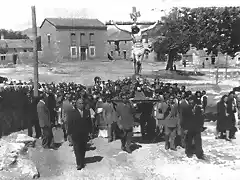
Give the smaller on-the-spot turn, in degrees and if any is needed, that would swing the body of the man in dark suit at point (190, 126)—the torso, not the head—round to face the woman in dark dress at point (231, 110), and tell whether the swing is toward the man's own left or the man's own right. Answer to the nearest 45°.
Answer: approximately 90° to the man's own left

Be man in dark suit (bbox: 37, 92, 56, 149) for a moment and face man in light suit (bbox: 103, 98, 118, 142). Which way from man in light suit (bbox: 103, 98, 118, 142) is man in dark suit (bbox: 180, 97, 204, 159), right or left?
right

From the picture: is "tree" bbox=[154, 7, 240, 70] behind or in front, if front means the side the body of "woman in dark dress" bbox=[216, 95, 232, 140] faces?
behind

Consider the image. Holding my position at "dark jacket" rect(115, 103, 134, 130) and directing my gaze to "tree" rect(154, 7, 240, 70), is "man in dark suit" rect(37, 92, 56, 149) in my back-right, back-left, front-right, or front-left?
back-left

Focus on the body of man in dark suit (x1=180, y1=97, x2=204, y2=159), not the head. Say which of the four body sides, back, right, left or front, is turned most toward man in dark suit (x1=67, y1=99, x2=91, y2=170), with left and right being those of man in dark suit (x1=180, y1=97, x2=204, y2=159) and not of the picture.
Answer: right

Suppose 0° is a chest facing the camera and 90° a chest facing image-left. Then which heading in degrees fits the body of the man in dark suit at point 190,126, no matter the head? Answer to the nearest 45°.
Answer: approximately 315°

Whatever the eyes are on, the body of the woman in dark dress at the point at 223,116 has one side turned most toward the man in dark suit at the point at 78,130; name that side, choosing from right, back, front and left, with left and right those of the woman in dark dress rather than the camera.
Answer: right

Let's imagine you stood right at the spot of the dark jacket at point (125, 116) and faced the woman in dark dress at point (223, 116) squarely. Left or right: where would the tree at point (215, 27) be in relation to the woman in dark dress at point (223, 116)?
left
